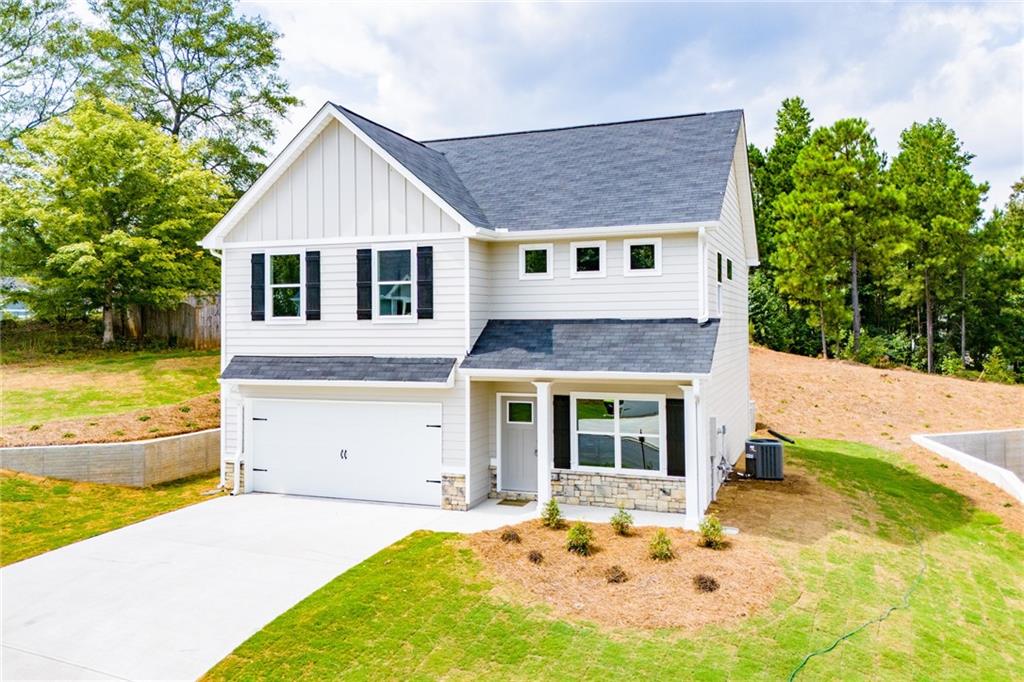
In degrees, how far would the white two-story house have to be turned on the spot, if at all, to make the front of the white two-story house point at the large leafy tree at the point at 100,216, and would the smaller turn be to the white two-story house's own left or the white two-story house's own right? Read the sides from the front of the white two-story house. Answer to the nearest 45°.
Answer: approximately 135° to the white two-story house's own right

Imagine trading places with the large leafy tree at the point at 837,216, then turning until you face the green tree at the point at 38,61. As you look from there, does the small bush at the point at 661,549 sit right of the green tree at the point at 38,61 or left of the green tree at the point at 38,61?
left

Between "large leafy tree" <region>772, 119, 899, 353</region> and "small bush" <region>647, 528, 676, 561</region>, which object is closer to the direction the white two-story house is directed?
the small bush

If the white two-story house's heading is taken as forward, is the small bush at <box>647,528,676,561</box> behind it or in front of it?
in front

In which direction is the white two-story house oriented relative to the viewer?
toward the camera

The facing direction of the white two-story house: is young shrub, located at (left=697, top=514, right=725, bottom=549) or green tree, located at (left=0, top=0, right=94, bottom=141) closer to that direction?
the young shrub

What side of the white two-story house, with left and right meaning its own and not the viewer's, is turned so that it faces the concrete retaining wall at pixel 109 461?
right

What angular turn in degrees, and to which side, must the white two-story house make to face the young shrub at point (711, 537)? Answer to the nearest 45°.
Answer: approximately 45° to its left

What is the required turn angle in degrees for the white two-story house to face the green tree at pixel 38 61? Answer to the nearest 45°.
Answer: approximately 135° to its right

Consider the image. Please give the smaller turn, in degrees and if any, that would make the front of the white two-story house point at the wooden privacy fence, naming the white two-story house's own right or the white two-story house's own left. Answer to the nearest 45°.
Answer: approximately 135° to the white two-story house's own right

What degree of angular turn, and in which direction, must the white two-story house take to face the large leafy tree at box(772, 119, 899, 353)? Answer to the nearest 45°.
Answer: approximately 135° to its left

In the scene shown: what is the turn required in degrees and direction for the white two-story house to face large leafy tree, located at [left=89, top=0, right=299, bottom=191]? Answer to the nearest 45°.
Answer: approximately 135° to its right
